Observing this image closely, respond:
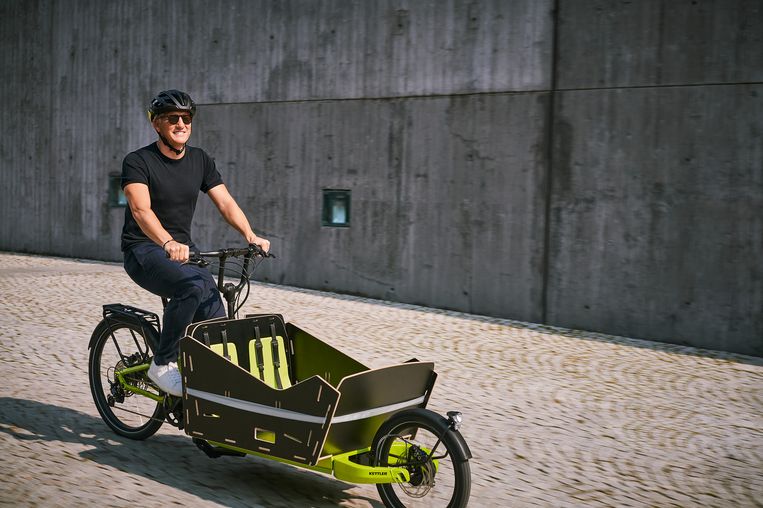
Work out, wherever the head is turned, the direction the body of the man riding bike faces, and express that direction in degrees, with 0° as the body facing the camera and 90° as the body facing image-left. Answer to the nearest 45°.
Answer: approximately 315°

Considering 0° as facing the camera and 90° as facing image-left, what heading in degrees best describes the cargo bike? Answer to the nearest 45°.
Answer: approximately 315°
